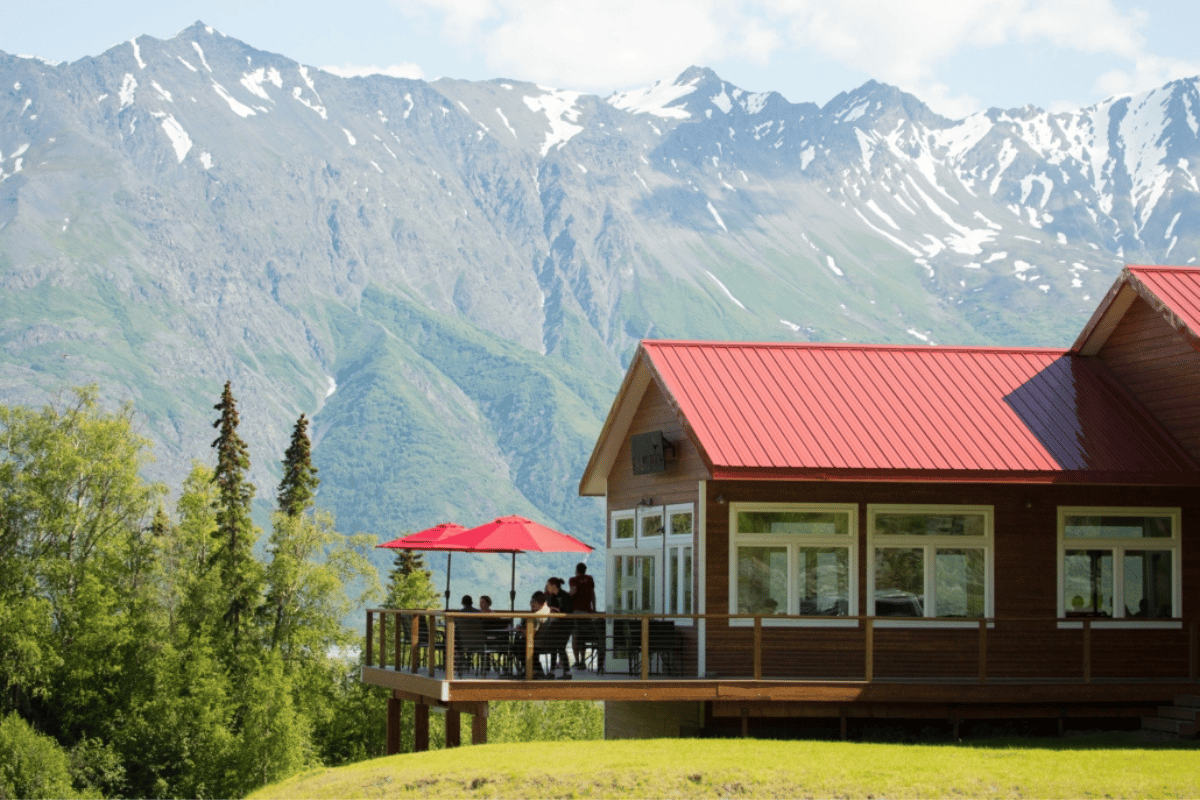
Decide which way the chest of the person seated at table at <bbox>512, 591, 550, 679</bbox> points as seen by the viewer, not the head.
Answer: to the viewer's left
